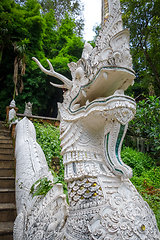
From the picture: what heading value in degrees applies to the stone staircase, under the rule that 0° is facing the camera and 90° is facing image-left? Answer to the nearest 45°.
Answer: approximately 0°

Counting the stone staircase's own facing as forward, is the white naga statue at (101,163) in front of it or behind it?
in front

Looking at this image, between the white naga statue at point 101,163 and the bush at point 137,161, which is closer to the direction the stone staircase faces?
the white naga statue

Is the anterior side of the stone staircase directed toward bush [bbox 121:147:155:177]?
no

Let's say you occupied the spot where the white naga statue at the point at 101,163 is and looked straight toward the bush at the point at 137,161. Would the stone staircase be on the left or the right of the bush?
left
